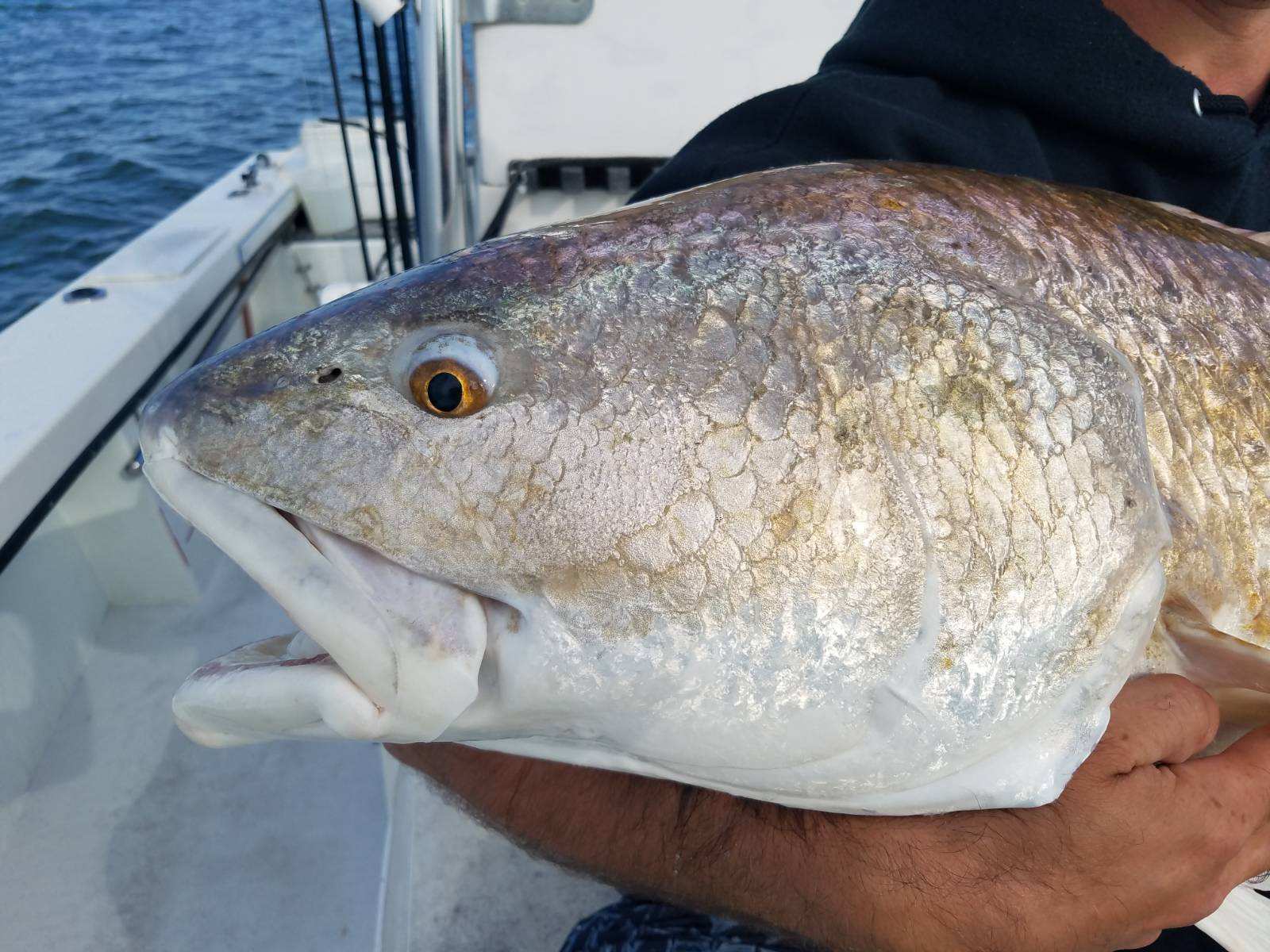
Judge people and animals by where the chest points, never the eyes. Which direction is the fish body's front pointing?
to the viewer's left
